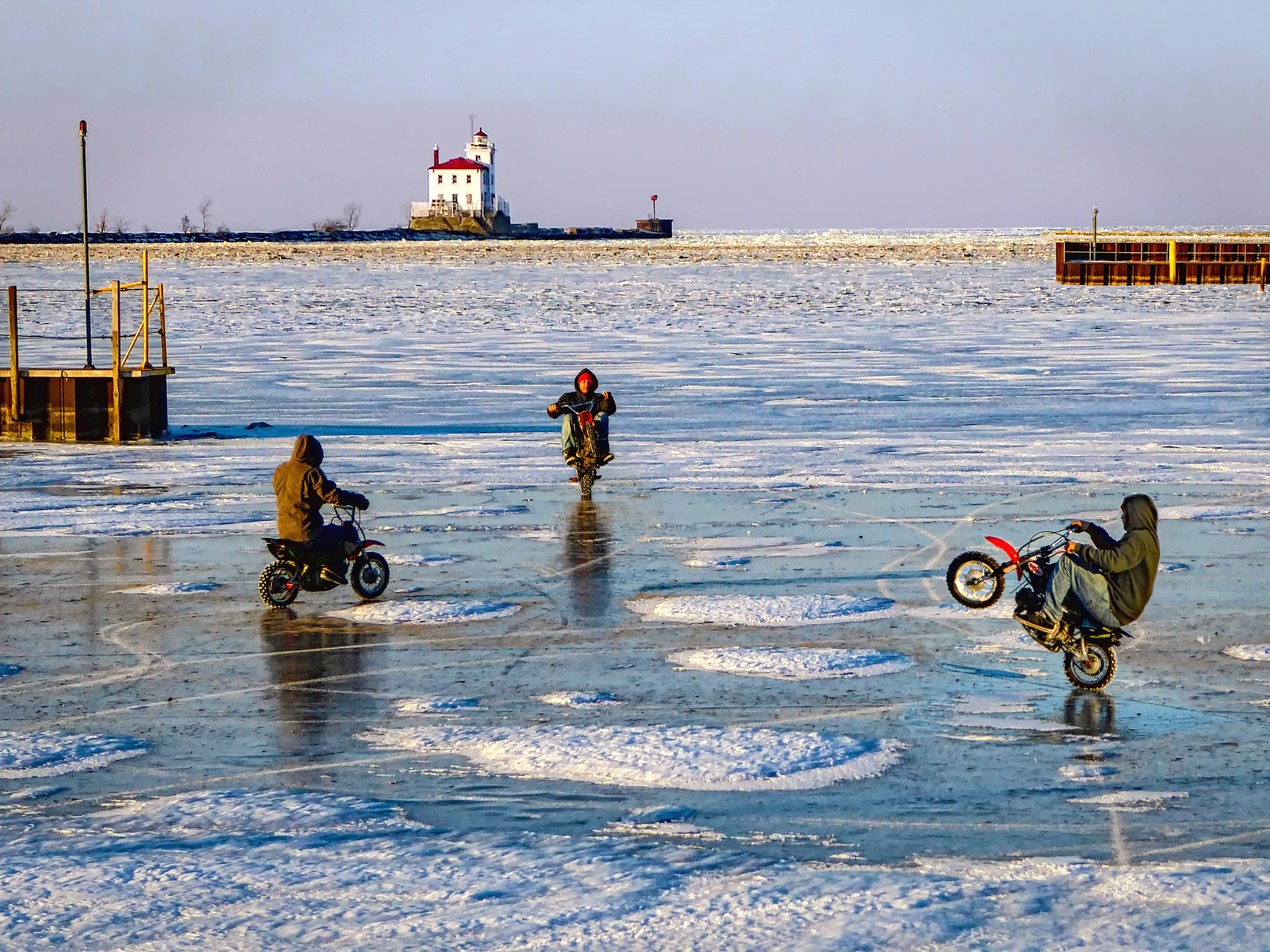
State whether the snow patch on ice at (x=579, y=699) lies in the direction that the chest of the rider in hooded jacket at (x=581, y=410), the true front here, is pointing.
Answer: yes

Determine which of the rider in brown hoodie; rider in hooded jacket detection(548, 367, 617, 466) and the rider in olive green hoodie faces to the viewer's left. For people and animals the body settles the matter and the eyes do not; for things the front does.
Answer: the rider in olive green hoodie

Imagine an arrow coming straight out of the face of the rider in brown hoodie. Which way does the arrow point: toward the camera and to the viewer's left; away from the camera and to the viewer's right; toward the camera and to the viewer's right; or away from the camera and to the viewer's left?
away from the camera and to the viewer's right

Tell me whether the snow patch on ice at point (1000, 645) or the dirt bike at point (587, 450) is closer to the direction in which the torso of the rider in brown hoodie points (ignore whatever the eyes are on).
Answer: the dirt bike

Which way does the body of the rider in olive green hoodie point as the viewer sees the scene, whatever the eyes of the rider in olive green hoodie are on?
to the viewer's left

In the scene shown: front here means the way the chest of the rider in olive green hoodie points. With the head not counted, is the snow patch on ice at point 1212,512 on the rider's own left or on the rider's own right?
on the rider's own right

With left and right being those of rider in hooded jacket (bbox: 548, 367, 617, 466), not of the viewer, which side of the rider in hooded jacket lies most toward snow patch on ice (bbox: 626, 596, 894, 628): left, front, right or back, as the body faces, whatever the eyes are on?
front

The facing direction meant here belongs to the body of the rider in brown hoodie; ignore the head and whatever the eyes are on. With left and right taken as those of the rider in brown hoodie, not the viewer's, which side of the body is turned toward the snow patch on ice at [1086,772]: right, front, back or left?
right

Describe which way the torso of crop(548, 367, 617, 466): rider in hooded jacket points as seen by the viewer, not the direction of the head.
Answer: toward the camera

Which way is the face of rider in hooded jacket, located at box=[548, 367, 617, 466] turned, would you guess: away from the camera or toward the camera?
toward the camera

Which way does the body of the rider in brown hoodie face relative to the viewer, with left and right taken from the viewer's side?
facing away from the viewer and to the right of the viewer

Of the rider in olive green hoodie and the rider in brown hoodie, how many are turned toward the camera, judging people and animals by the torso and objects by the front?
0

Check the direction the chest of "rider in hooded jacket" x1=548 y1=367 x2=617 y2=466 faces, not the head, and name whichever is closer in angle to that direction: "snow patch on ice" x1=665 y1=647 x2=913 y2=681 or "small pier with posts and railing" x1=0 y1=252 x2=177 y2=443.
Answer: the snow patch on ice

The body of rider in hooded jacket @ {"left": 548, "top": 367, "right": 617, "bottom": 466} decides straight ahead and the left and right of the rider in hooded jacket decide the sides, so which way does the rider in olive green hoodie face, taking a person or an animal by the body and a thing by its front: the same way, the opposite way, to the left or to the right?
to the right
